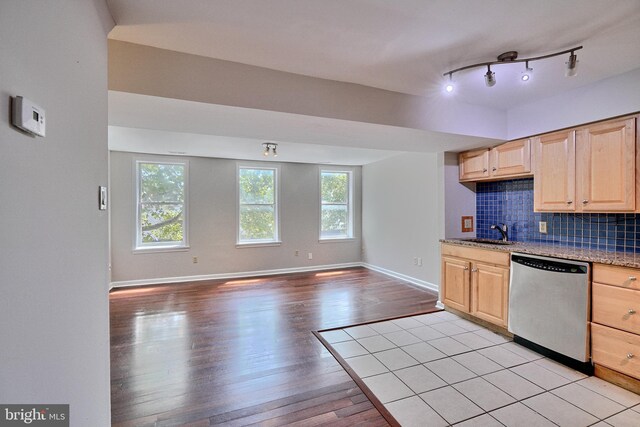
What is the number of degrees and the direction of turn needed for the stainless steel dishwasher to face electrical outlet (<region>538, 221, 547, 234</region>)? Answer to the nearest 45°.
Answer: approximately 135° to its right

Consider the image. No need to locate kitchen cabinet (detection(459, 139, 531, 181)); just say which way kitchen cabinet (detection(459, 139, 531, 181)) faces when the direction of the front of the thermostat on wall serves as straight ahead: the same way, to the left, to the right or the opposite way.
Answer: the opposite way

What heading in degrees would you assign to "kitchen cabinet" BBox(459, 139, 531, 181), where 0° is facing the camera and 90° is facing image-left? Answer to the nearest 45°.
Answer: approximately 45°

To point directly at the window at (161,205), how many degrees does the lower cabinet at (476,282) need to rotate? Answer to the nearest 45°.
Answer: approximately 45° to its right

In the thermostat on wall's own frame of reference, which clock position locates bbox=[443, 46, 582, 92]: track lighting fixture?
The track lighting fixture is roughly at 11 o'clock from the thermostat on wall.

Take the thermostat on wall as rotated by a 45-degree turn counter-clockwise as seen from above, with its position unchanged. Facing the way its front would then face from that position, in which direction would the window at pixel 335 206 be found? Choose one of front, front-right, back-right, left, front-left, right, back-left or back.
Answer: front-left

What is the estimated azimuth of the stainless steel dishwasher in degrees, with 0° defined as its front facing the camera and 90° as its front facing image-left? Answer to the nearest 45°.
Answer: approximately 45°

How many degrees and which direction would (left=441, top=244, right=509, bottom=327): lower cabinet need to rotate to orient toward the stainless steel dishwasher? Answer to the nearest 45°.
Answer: approximately 90° to its left

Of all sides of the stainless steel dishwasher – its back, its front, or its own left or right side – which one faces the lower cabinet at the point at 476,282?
right

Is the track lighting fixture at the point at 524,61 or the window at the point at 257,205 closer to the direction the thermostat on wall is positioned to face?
the track lighting fixture

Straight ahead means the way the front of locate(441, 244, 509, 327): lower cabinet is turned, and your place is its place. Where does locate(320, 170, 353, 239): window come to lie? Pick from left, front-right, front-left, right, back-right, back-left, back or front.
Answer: right
